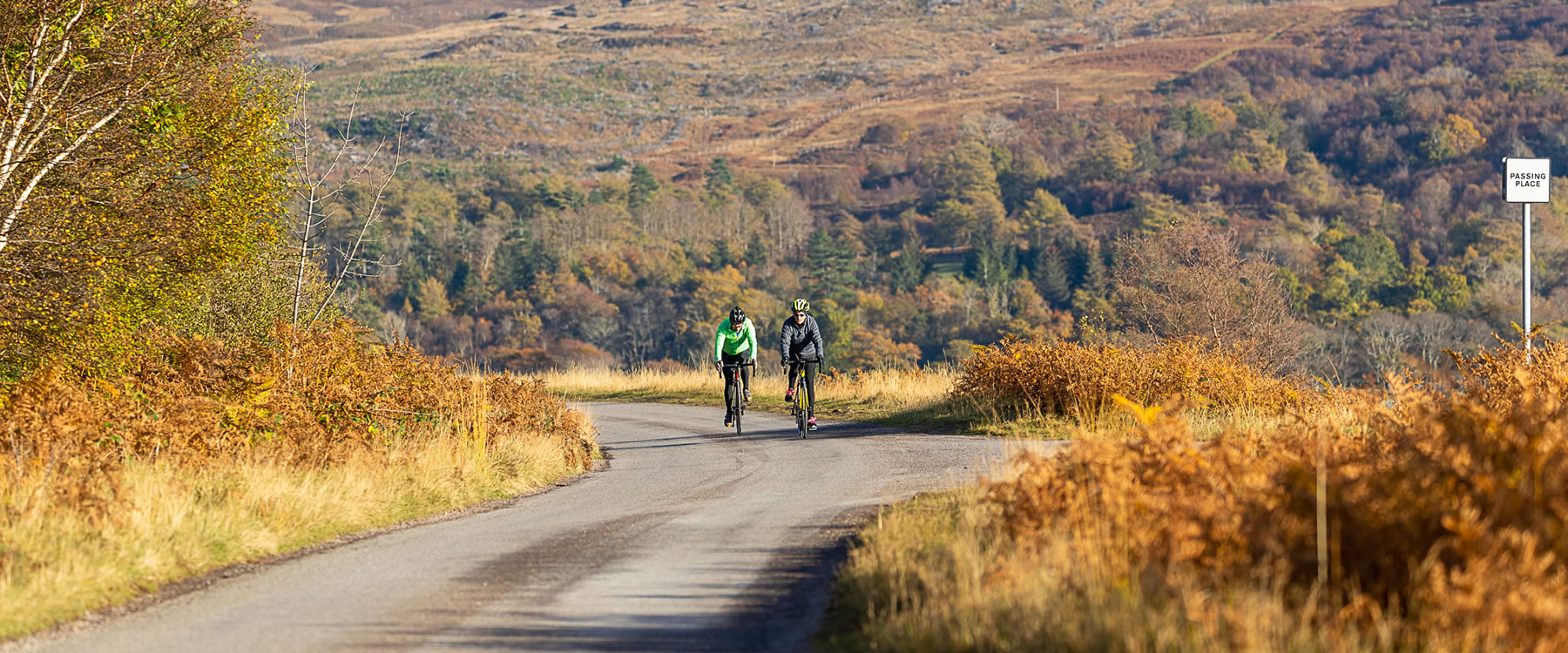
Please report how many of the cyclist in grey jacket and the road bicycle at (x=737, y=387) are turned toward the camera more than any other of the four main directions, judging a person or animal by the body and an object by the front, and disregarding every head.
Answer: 2

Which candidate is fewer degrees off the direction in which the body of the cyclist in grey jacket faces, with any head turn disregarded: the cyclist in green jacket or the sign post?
the sign post

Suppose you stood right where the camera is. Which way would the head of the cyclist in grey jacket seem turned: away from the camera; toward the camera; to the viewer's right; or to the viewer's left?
toward the camera

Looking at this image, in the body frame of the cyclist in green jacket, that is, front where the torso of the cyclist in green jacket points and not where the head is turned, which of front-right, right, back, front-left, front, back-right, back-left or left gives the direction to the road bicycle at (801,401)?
front-left

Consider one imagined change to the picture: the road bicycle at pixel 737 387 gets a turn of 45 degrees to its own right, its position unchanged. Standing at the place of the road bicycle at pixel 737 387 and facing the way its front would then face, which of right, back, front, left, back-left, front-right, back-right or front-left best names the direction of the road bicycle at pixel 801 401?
left

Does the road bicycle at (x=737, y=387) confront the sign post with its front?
no

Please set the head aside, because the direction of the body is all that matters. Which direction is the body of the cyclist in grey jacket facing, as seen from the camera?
toward the camera

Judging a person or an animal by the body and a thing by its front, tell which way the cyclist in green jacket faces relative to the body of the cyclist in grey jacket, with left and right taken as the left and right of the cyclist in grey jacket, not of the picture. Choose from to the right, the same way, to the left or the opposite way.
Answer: the same way

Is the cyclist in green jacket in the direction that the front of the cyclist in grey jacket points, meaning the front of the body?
no

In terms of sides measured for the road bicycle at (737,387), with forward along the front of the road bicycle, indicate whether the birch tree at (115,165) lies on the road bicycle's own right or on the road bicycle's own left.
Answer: on the road bicycle's own right

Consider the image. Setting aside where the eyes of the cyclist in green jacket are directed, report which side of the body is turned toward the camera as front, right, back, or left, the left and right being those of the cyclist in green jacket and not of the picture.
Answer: front

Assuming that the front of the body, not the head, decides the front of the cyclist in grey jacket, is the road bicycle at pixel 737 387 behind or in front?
behind

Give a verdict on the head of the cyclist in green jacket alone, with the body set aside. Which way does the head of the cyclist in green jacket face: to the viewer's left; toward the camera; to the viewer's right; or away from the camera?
toward the camera

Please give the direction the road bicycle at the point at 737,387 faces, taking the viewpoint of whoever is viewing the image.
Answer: facing the viewer

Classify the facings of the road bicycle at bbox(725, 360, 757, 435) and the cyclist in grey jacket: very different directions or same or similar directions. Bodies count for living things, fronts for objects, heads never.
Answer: same or similar directions

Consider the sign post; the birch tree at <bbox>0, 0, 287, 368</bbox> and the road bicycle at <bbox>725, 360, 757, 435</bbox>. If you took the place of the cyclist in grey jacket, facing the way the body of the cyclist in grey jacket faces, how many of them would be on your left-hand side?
1
